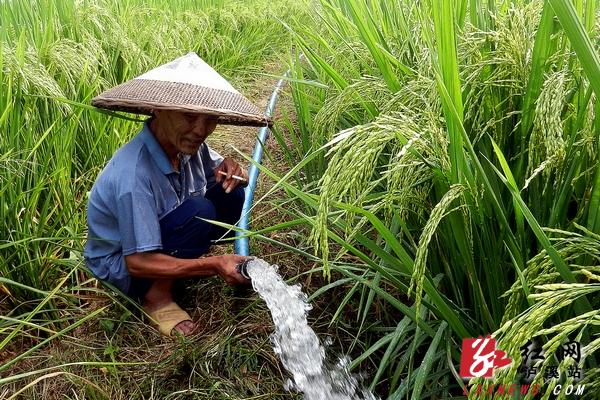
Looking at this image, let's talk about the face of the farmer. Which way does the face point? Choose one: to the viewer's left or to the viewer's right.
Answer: to the viewer's right

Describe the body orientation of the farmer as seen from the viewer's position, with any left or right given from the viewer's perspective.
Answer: facing the viewer and to the right of the viewer

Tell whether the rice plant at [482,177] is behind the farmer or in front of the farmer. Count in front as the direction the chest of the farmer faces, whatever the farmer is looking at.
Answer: in front
